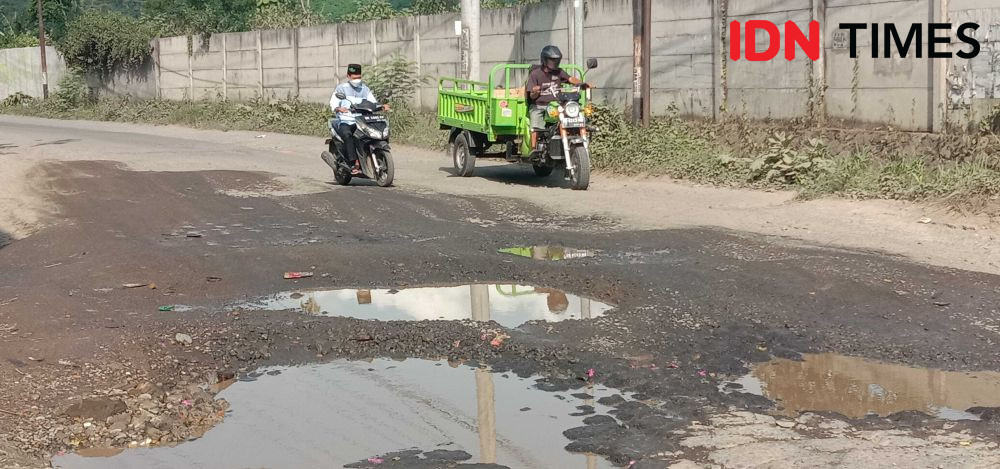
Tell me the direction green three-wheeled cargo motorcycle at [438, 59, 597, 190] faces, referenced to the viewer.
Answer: facing the viewer and to the right of the viewer

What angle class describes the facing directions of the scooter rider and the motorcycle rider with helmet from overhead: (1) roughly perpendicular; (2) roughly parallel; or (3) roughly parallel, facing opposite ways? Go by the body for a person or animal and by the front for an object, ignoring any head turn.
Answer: roughly parallel

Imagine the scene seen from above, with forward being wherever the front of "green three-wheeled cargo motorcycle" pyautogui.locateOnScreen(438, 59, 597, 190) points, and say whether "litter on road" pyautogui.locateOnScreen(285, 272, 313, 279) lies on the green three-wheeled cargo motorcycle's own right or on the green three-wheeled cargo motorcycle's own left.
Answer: on the green three-wheeled cargo motorcycle's own right

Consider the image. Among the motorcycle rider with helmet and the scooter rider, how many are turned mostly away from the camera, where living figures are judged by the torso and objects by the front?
0

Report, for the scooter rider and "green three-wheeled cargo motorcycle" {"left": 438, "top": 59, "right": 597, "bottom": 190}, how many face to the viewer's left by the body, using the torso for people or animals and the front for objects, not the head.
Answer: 0

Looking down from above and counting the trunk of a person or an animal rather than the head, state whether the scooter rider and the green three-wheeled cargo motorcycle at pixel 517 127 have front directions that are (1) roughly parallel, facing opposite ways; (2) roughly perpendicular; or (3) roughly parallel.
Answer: roughly parallel

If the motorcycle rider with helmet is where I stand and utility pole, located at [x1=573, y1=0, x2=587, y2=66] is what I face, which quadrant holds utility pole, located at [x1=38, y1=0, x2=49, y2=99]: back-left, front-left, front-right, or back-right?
front-left

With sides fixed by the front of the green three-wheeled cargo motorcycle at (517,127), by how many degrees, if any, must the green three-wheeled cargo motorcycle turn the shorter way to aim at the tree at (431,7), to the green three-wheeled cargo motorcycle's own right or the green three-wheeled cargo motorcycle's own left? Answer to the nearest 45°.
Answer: approximately 135° to the green three-wheeled cargo motorcycle's own left

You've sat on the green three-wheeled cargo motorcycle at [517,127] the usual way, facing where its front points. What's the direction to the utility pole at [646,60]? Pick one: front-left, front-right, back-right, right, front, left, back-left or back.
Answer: left

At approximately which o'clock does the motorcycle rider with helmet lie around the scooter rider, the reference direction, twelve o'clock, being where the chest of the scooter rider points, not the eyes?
The motorcycle rider with helmet is roughly at 11 o'clock from the scooter rider.

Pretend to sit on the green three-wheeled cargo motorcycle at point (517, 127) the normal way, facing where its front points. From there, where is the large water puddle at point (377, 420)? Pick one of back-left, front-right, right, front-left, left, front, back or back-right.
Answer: front-right

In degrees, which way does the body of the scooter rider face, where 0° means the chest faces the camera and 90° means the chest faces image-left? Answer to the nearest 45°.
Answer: approximately 315°

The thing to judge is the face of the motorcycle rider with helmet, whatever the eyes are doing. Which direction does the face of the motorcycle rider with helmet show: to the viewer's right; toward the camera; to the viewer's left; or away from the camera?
toward the camera
